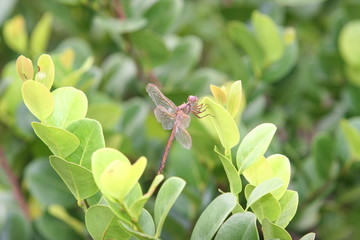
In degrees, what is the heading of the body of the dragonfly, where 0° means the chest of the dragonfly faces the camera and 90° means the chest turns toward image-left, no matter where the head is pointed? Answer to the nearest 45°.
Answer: approximately 270°

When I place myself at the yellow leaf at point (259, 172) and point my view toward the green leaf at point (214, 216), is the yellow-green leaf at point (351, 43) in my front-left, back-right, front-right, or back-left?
back-right
